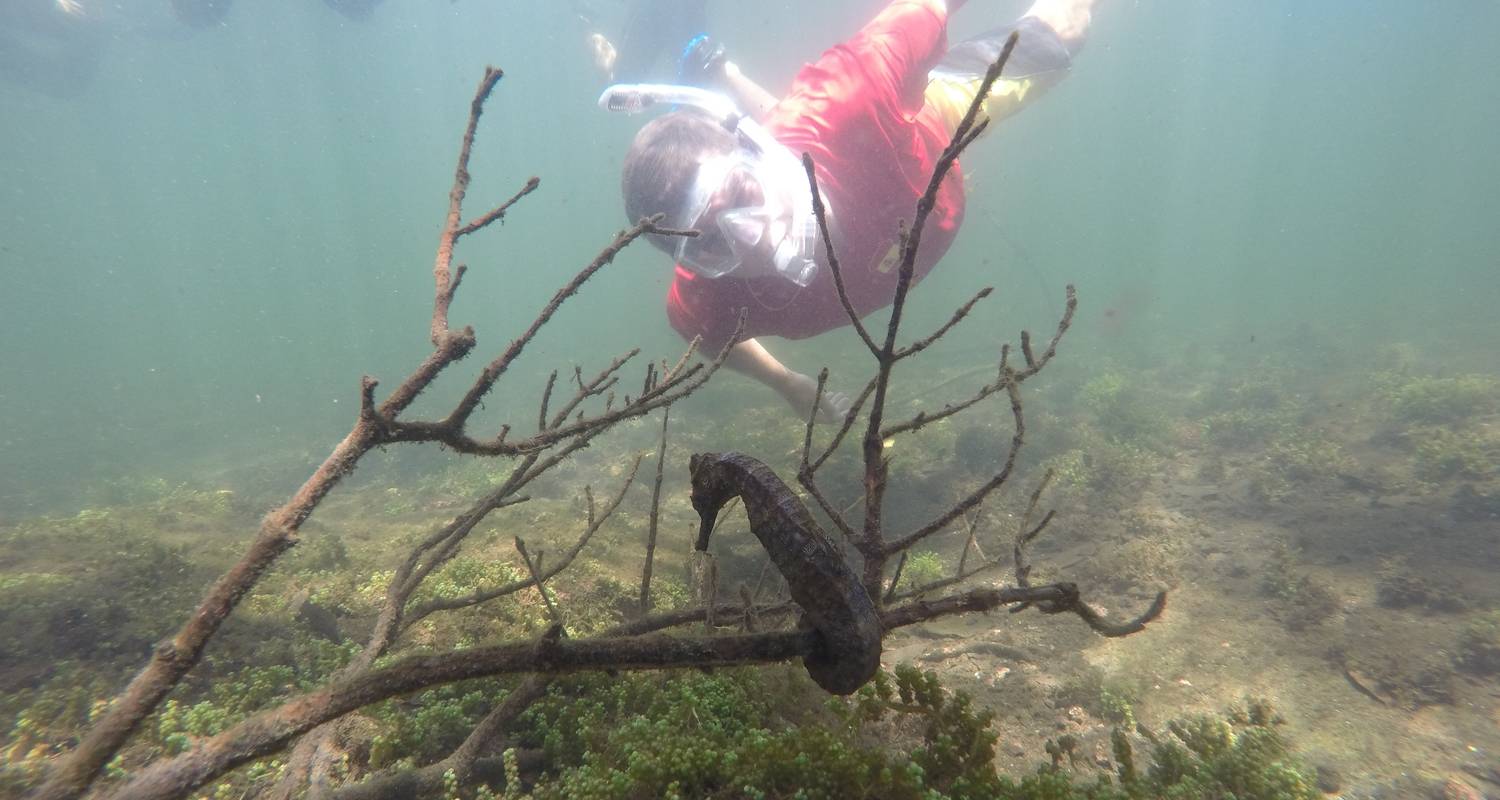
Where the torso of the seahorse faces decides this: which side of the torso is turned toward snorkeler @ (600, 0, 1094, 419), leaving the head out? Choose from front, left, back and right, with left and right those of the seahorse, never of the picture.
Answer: right

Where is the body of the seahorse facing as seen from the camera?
to the viewer's left
